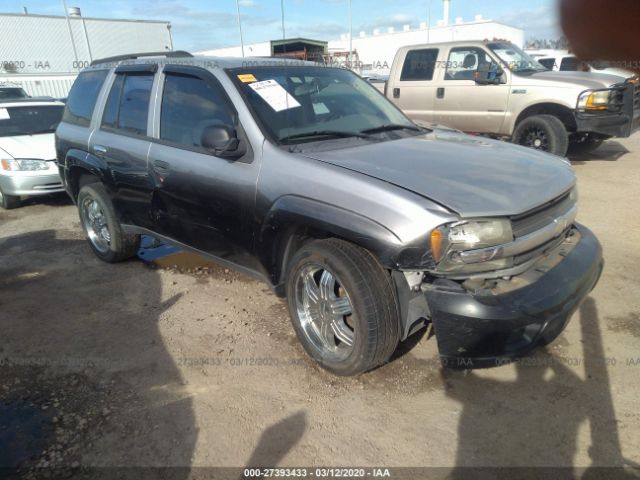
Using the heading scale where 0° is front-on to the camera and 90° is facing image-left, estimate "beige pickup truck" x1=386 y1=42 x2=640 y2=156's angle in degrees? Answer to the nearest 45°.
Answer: approximately 315°

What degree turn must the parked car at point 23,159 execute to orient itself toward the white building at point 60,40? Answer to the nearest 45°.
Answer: approximately 135° to its left

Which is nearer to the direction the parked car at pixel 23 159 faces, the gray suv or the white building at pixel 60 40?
the gray suv

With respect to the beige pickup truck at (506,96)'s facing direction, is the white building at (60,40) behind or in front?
behind

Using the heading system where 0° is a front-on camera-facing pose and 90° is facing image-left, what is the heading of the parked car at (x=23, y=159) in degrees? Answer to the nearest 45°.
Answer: approximately 315°

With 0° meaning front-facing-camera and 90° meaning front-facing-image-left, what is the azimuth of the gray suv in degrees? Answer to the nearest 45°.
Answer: approximately 315°
